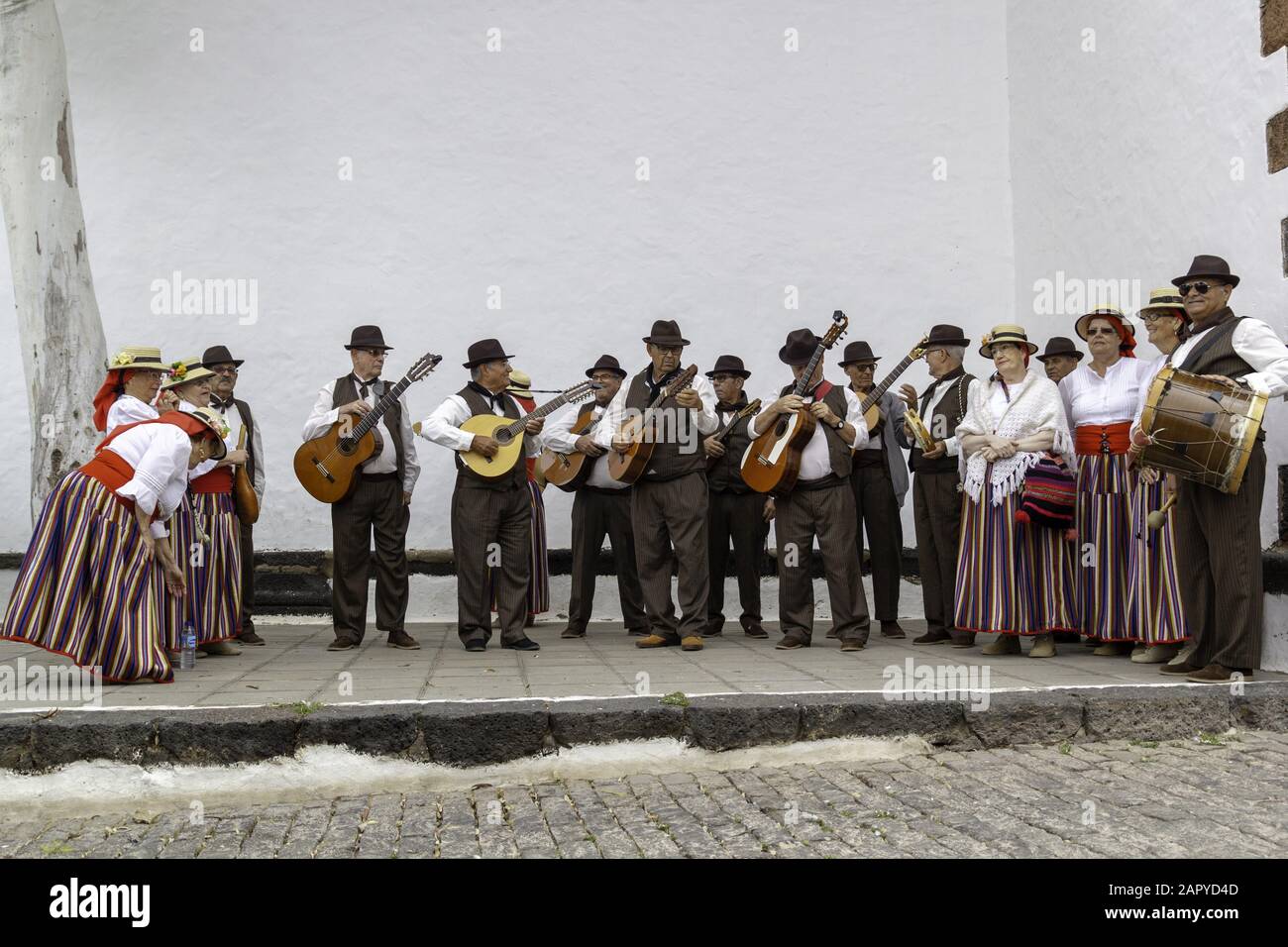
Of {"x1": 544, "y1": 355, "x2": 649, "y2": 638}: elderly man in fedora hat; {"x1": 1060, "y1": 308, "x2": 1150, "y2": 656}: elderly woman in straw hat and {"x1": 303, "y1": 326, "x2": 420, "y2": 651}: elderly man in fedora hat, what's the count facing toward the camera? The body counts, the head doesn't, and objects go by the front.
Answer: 3

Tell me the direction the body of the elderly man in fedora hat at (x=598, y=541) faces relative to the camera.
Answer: toward the camera

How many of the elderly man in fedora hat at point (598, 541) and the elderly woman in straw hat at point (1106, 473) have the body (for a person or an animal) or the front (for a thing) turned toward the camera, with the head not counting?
2

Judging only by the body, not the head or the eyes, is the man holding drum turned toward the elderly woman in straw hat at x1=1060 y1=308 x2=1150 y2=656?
no

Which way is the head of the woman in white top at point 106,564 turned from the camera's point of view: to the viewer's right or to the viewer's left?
to the viewer's right

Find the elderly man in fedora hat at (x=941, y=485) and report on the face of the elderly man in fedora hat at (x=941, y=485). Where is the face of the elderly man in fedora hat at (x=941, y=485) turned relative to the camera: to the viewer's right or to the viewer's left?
to the viewer's left

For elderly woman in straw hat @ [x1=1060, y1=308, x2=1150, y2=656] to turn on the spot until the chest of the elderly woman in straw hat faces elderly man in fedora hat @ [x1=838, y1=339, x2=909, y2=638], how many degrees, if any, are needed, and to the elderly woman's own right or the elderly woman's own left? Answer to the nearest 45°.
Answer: approximately 135° to the elderly woman's own right

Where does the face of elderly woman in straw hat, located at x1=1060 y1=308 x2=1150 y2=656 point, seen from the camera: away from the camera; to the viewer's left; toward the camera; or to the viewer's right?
toward the camera

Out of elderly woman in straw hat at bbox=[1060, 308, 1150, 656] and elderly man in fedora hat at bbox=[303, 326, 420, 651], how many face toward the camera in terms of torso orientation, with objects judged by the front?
2

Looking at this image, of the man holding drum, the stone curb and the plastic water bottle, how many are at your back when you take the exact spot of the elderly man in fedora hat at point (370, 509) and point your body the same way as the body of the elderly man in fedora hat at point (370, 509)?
0

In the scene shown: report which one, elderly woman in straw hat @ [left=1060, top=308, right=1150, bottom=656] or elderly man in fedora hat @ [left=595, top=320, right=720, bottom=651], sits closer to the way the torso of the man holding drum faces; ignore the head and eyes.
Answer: the elderly man in fedora hat

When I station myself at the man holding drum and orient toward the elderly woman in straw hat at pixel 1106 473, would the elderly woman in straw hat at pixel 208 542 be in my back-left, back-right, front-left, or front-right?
front-left

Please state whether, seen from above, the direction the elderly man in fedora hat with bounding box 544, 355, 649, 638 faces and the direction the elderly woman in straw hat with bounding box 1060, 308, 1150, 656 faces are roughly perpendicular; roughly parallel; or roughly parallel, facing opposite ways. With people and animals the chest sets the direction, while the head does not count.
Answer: roughly parallel

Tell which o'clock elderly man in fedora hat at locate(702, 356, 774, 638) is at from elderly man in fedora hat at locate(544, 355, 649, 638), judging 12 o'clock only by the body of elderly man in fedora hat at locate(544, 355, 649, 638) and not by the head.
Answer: elderly man in fedora hat at locate(702, 356, 774, 638) is roughly at 9 o'clock from elderly man in fedora hat at locate(544, 355, 649, 638).

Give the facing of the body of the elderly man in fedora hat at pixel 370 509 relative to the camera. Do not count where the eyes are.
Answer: toward the camera

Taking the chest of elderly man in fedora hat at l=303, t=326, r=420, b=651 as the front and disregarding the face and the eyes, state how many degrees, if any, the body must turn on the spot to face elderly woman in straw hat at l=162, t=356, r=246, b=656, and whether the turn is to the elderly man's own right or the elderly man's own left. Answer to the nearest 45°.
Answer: approximately 90° to the elderly man's own right
